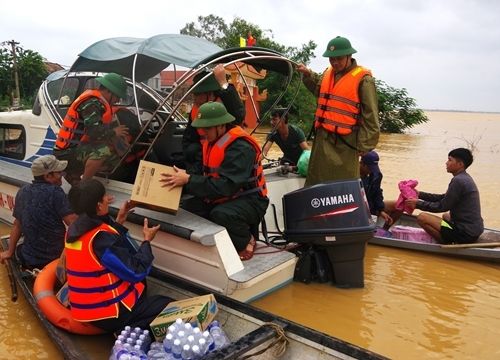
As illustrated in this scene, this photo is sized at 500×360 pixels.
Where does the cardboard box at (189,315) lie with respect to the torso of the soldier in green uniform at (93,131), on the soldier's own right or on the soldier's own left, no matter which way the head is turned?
on the soldier's own right

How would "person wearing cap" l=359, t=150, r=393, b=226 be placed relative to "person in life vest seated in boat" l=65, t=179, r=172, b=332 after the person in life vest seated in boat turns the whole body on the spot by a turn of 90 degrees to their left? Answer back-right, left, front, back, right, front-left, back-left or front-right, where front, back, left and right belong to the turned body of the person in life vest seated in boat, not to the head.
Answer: right

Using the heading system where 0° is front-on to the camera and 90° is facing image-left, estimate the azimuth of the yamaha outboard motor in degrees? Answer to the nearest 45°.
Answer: approximately 90°

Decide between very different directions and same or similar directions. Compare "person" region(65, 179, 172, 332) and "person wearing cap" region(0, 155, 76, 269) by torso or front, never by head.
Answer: same or similar directions

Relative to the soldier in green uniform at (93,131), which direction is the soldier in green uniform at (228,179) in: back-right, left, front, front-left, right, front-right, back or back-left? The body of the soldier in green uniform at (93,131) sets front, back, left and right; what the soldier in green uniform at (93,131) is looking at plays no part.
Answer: front-right

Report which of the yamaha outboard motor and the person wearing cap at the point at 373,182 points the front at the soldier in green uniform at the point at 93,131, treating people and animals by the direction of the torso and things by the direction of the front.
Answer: the yamaha outboard motor

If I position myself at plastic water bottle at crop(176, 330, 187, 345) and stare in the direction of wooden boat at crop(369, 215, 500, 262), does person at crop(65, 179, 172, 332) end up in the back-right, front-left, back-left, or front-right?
back-left

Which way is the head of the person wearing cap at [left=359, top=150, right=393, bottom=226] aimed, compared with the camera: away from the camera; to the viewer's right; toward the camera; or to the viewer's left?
to the viewer's left

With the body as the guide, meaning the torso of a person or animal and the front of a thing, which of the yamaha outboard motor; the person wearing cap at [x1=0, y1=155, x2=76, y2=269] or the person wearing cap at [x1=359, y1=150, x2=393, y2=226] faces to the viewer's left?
the yamaha outboard motor

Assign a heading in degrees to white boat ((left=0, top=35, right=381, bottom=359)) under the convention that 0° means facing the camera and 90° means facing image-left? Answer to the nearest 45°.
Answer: approximately 135°

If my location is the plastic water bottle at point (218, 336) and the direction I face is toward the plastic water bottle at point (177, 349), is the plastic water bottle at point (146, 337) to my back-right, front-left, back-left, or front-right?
front-right

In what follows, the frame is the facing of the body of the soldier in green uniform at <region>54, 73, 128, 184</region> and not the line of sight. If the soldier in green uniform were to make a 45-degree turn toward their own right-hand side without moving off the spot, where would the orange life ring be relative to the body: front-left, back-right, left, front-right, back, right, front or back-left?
front-right

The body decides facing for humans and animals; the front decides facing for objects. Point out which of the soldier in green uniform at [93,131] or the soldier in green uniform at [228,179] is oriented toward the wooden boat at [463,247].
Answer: the soldier in green uniform at [93,131]

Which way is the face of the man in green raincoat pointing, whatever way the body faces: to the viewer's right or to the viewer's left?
to the viewer's left
